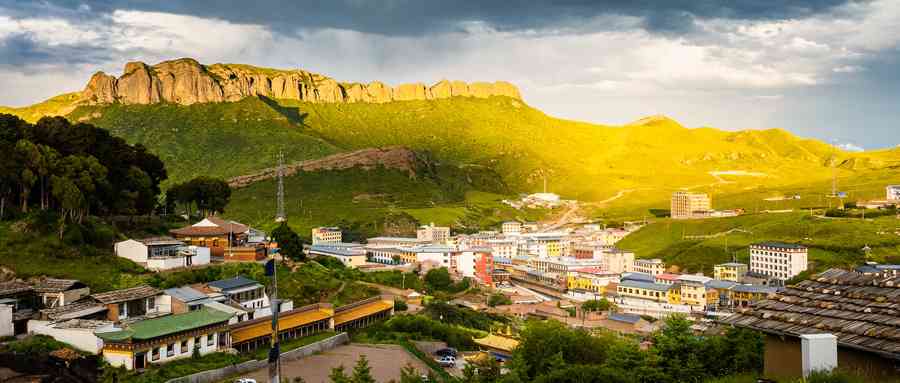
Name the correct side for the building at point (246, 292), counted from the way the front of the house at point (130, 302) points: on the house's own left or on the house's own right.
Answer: on the house's own left

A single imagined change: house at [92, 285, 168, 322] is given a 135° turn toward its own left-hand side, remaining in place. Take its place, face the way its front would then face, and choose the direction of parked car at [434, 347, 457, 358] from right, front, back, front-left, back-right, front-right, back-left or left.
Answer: right

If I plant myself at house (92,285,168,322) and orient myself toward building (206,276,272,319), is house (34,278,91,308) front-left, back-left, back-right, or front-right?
back-left

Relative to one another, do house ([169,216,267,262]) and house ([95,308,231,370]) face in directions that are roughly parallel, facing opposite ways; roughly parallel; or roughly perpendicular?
roughly parallel

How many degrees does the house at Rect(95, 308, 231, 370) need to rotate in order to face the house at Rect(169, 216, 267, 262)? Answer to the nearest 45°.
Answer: approximately 135° to its left

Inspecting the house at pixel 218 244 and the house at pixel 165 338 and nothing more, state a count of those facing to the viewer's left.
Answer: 0

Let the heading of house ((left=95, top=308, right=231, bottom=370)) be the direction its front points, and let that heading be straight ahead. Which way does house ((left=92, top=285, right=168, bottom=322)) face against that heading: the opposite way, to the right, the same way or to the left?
the same way

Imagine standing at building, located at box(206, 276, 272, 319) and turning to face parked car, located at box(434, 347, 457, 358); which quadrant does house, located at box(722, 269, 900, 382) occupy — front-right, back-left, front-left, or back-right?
front-right

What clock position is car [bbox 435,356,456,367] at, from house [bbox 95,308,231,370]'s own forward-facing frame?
The car is roughly at 10 o'clock from the house.

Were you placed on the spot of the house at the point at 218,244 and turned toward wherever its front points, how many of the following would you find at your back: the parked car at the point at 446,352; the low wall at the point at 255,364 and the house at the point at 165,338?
0

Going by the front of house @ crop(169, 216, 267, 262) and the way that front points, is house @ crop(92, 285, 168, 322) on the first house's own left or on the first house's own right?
on the first house's own right

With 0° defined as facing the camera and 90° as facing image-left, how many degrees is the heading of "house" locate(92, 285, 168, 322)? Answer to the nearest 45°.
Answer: approximately 315°

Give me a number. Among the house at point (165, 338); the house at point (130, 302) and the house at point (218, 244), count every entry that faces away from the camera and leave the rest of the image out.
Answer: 0

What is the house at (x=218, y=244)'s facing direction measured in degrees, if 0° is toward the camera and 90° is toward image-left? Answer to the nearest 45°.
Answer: approximately 315°

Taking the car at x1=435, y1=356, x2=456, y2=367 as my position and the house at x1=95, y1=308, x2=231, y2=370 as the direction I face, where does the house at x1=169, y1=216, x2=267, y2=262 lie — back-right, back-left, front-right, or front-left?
front-right

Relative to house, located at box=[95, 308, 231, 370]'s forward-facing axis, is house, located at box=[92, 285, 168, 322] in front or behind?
behind

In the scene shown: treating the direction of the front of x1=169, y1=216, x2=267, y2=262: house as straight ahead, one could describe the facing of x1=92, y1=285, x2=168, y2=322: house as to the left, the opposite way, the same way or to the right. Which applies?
the same way
